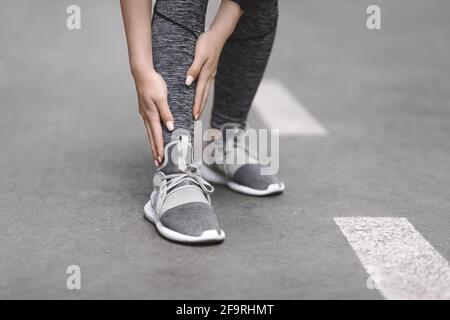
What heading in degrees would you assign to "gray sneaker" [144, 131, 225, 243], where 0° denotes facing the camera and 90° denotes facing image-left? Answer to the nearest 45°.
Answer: approximately 315°

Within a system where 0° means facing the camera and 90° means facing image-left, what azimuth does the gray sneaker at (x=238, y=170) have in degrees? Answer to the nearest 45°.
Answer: approximately 315°
